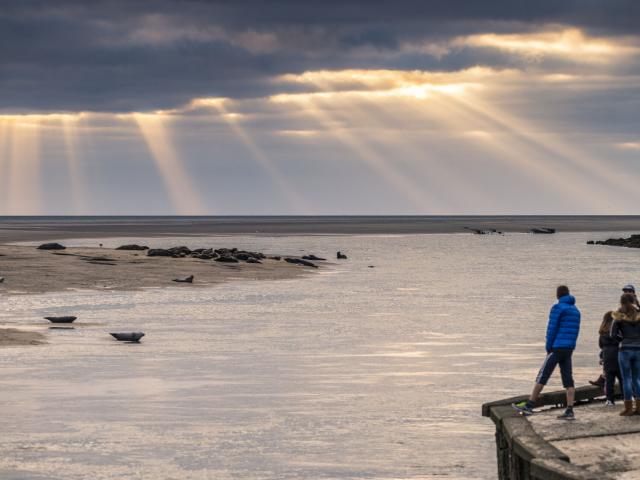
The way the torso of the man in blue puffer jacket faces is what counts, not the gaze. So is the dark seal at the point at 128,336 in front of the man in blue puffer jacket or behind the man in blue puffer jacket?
in front

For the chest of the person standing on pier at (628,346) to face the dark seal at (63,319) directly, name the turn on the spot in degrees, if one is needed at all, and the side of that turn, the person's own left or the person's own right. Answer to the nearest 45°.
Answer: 0° — they already face it

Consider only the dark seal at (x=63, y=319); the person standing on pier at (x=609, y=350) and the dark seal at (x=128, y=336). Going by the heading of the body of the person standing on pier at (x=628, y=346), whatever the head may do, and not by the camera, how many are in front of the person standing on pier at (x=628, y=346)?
3

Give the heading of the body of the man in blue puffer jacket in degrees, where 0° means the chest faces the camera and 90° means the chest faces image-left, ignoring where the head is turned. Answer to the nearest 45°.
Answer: approximately 135°

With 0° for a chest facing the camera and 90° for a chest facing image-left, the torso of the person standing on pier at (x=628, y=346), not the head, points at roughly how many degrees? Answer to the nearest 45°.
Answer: approximately 135°

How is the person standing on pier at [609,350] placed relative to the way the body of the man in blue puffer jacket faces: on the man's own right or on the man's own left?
on the man's own right

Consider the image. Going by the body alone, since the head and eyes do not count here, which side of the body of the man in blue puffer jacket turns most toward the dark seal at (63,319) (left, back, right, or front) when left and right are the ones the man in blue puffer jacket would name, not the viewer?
front
